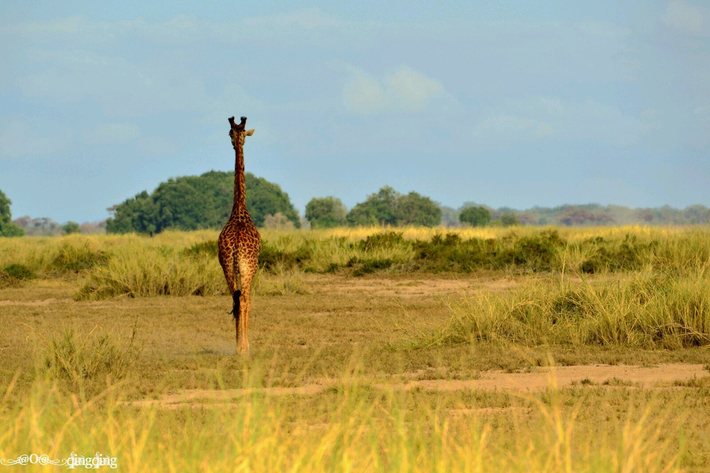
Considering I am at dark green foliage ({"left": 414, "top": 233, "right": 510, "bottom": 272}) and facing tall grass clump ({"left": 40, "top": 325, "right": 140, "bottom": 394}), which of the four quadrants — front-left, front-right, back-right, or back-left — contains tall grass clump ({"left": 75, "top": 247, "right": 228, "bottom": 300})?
front-right

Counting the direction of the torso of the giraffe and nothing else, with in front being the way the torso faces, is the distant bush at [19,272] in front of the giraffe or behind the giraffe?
in front

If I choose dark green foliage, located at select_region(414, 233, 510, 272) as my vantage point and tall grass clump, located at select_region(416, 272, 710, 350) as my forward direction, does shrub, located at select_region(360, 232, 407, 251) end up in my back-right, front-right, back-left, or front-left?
back-right

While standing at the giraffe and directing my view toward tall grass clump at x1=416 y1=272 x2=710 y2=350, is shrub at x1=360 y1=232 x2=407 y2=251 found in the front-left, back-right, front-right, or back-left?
front-left

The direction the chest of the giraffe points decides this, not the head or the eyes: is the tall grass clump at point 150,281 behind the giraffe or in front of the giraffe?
in front

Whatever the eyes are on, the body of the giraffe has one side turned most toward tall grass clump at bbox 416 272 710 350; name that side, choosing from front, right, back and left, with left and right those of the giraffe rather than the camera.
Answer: right

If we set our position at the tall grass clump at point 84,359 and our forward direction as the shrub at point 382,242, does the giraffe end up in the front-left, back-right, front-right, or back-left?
front-right

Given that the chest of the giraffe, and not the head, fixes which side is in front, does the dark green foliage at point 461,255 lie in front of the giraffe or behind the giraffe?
in front

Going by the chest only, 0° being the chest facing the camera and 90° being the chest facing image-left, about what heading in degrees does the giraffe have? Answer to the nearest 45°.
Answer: approximately 180°
